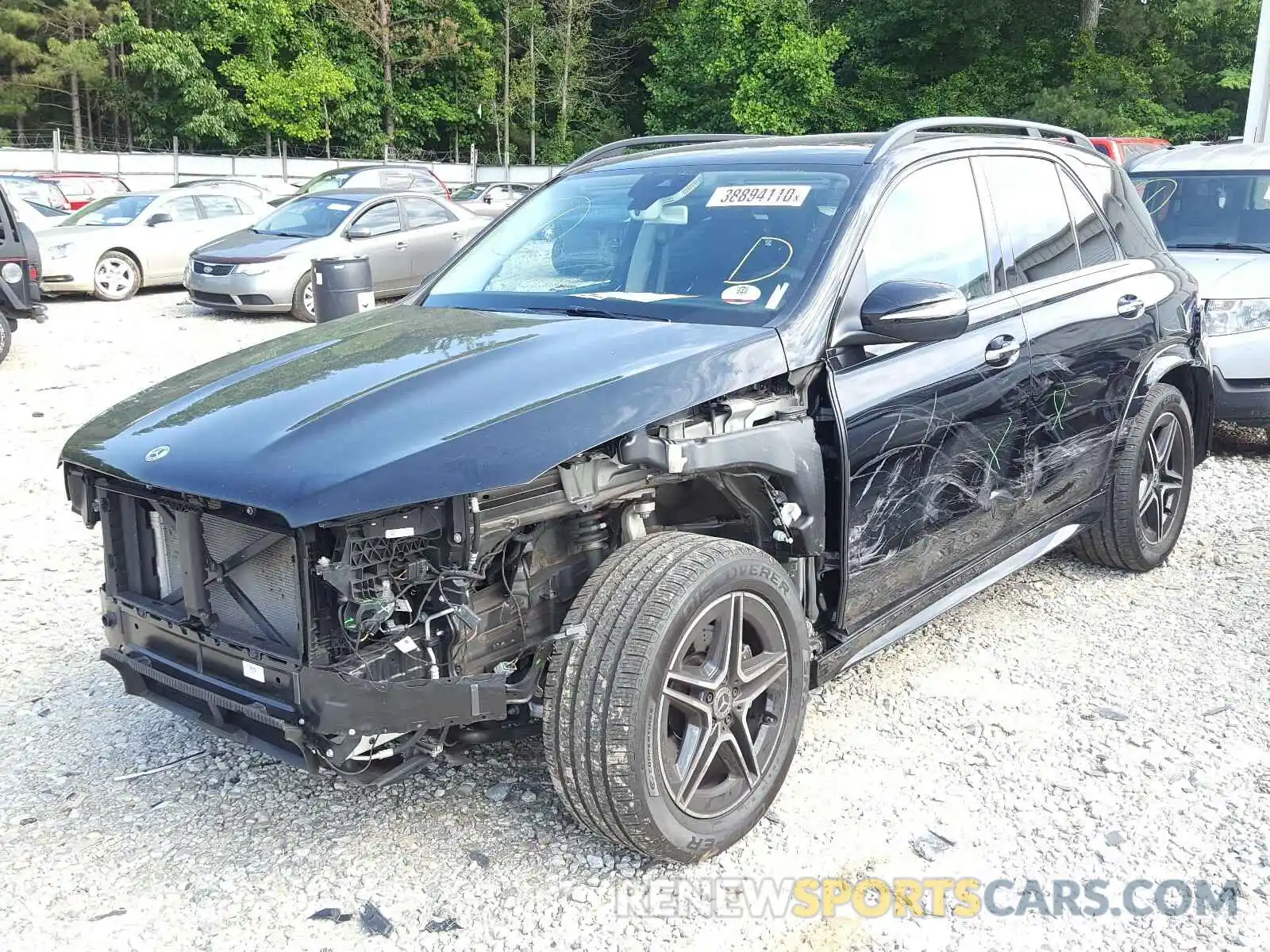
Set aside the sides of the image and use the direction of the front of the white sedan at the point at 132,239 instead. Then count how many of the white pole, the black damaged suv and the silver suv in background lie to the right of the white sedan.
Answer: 0

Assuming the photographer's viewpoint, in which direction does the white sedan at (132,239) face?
facing the viewer and to the left of the viewer

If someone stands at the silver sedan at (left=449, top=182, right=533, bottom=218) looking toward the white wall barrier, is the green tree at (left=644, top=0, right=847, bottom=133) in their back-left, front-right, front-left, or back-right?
front-right

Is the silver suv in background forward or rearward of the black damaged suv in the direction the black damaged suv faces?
rearward

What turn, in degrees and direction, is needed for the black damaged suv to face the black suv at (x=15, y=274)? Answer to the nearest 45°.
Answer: approximately 90° to its right

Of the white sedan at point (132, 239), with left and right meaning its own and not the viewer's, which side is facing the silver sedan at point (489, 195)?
back

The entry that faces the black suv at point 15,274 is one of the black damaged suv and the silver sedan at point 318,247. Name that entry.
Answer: the silver sedan

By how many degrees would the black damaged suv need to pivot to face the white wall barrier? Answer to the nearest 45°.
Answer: approximately 135° to its right

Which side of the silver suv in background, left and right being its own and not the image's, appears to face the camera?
front

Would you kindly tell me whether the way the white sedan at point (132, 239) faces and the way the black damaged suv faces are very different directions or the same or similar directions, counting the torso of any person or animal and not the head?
same or similar directions

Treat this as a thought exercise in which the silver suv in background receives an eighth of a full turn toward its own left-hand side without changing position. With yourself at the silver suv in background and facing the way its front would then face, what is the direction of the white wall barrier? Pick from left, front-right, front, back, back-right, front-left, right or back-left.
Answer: back

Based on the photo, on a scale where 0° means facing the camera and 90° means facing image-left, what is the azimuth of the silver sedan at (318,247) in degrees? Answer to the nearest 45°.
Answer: approximately 45°

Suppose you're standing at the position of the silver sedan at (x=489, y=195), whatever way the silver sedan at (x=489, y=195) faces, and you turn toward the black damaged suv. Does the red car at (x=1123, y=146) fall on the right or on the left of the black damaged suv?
left

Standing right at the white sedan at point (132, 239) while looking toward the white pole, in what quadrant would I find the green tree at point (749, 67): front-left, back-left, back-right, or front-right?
front-left

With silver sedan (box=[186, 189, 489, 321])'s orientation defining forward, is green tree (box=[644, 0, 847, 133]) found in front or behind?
behind

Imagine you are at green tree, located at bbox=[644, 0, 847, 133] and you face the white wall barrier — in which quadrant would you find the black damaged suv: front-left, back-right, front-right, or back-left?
front-left
